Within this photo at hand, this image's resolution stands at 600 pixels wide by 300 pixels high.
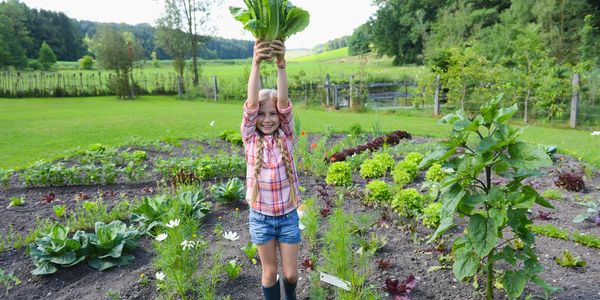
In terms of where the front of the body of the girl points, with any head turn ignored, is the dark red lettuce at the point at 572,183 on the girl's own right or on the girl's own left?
on the girl's own left

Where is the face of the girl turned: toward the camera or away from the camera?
toward the camera

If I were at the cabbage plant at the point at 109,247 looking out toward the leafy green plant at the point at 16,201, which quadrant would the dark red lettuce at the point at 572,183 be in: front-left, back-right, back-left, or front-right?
back-right

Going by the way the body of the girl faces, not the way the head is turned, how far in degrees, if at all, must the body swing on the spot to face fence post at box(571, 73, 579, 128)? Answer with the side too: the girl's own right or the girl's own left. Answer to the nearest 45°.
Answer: approximately 135° to the girl's own left

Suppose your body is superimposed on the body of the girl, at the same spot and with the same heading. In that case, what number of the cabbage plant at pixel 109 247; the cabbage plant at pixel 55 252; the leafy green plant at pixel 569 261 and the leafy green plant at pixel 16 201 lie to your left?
1

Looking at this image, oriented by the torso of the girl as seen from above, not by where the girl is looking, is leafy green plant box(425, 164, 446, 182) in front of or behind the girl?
behind

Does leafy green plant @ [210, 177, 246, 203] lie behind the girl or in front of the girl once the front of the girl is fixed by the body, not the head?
behind

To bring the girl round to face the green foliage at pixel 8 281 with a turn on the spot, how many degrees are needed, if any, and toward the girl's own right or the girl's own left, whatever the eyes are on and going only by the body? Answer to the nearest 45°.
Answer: approximately 90° to the girl's own right

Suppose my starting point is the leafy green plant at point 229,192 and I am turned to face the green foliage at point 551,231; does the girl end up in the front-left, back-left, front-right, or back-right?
front-right

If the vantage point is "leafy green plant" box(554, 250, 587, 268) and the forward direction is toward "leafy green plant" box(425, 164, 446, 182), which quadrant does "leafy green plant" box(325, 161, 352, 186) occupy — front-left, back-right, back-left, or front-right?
front-left

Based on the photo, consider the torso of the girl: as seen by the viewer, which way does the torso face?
toward the camera
